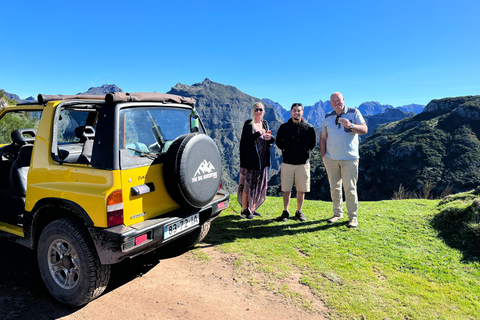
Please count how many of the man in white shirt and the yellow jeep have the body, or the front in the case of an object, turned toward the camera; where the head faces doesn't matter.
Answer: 1

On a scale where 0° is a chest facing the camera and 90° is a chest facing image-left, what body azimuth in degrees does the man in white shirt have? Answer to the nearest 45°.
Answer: approximately 0°

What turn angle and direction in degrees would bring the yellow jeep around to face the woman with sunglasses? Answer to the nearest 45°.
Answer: approximately 90° to its right

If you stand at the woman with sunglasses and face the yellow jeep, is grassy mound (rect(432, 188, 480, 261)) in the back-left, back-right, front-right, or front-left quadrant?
back-left

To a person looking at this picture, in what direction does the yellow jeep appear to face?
facing away from the viewer and to the left of the viewer

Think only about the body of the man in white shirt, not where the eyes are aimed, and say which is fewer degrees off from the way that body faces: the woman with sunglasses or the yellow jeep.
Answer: the yellow jeep

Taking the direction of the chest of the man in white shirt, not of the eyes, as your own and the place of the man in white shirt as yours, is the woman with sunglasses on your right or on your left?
on your right

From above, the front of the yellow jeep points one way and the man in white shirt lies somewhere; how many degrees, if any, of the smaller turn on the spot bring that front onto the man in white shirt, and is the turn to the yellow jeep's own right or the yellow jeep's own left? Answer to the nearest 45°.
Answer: approximately 135° to the yellow jeep's own right

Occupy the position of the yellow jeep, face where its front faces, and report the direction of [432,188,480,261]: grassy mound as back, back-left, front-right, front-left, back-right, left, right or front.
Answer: back-right

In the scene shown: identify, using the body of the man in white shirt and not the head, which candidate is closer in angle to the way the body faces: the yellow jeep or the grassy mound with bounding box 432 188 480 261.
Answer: the yellow jeep
